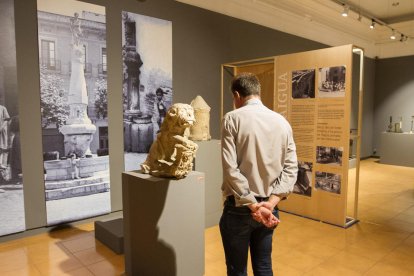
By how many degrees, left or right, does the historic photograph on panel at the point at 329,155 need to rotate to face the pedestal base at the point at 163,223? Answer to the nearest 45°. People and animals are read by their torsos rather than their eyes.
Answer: approximately 45° to its right

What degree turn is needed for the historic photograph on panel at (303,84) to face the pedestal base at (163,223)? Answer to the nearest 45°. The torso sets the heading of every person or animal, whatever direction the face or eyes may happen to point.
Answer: approximately 45° to its right

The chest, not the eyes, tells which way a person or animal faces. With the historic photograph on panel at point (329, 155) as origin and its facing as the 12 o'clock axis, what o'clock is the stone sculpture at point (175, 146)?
The stone sculpture is roughly at 1 o'clock from the historic photograph on panel.

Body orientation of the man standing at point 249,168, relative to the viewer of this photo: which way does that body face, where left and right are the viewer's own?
facing away from the viewer and to the left of the viewer

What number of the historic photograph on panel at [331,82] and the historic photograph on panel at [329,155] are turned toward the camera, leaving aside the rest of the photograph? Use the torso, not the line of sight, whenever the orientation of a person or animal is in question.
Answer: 2

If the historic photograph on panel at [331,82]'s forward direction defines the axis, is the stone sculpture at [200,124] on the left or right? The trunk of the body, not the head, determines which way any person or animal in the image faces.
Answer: on its right

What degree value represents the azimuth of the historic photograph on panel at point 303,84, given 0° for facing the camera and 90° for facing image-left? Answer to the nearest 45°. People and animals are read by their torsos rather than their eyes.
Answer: approximately 0°
